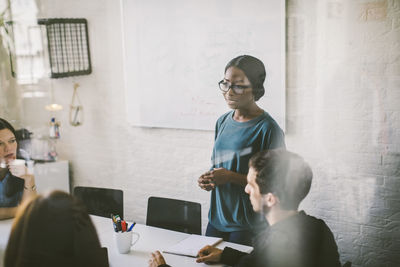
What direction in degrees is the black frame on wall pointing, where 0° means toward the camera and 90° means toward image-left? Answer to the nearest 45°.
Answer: approximately 0°

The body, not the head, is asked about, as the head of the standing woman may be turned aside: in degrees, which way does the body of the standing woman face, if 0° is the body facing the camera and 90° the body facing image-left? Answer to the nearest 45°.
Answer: approximately 45°

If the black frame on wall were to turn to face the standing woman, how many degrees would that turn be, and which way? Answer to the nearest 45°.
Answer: approximately 45° to its left

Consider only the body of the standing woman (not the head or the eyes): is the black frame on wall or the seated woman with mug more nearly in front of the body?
the seated woman with mug

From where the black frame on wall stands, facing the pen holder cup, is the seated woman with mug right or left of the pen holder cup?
right

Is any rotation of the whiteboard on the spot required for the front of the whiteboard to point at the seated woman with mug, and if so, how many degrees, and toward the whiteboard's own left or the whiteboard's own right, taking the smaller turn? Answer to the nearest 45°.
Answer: approximately 45° to the whiteboard's own right

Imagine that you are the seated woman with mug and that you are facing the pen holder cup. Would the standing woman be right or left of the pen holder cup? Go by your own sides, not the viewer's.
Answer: left

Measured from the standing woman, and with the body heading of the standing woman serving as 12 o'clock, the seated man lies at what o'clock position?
The seated man is roughly at 10 o'clock from the standing woman.

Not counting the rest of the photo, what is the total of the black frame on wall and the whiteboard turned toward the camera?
2
